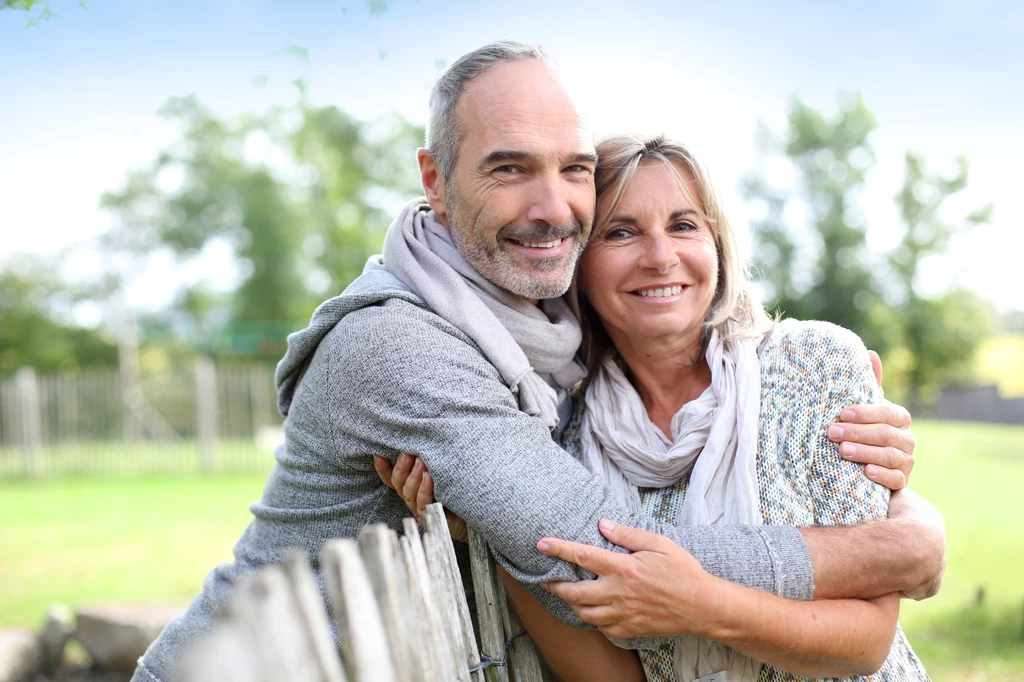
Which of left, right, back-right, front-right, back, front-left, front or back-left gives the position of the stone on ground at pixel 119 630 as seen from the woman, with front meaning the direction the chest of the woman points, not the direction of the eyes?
right

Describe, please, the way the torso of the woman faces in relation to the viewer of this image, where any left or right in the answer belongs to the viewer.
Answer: facing the viewer and to the left of the viewer

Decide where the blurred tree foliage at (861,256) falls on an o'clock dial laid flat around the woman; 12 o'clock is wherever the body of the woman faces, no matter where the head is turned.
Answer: The blurred tree foliage is roughly at 5 o'clock from the woman.

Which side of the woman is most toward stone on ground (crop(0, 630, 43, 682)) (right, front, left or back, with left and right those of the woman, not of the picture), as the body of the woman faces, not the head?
right

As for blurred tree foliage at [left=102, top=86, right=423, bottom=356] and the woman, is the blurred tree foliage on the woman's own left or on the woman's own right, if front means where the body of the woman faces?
on the woman's own right
